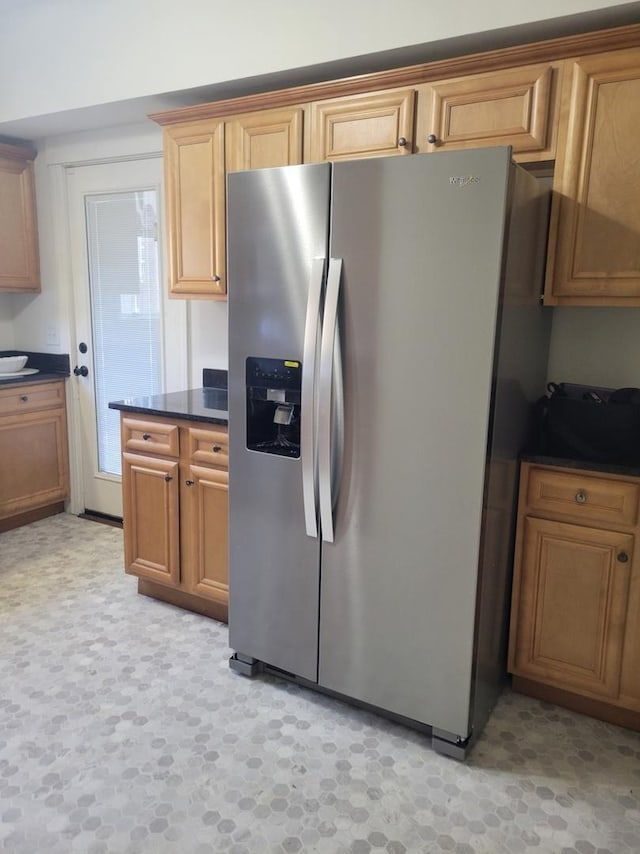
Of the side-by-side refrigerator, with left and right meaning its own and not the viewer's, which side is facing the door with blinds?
right

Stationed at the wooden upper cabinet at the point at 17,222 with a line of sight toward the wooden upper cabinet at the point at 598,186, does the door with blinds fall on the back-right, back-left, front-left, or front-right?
front-left

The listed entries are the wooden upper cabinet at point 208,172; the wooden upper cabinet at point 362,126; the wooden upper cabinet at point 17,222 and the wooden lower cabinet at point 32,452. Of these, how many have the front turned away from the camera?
0

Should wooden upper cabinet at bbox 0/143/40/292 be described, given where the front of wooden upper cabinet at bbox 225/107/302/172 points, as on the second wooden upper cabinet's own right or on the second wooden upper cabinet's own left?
on the second wooden upper cabinet's own right

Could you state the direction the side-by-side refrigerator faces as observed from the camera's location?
facing the viewer and to the left of the viewer

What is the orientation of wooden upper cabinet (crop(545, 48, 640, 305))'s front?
toward the camera

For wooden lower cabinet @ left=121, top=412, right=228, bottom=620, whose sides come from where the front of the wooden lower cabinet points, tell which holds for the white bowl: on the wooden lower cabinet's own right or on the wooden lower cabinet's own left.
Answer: on the wooden lower cabinet's own right

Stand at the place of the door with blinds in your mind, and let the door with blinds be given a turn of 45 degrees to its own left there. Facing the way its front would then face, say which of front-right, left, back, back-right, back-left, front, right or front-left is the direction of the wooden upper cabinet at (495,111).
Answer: front-left

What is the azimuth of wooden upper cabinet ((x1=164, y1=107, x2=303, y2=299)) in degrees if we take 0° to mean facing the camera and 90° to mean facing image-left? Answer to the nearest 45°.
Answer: approximately 45°

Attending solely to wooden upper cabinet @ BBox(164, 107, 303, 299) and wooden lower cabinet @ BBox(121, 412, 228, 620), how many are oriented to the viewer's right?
0

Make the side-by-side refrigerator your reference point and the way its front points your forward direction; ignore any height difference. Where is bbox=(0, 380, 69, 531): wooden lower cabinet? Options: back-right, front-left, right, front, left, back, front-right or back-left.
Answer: right

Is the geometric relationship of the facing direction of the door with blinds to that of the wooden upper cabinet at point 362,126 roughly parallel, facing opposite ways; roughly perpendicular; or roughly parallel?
roughly parallel

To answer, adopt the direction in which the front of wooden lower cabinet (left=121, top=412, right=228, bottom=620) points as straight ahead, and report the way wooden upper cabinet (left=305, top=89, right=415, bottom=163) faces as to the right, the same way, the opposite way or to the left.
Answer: the same way

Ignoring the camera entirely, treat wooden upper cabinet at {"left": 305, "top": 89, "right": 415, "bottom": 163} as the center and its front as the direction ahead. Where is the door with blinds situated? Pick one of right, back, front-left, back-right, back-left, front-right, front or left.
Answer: right
